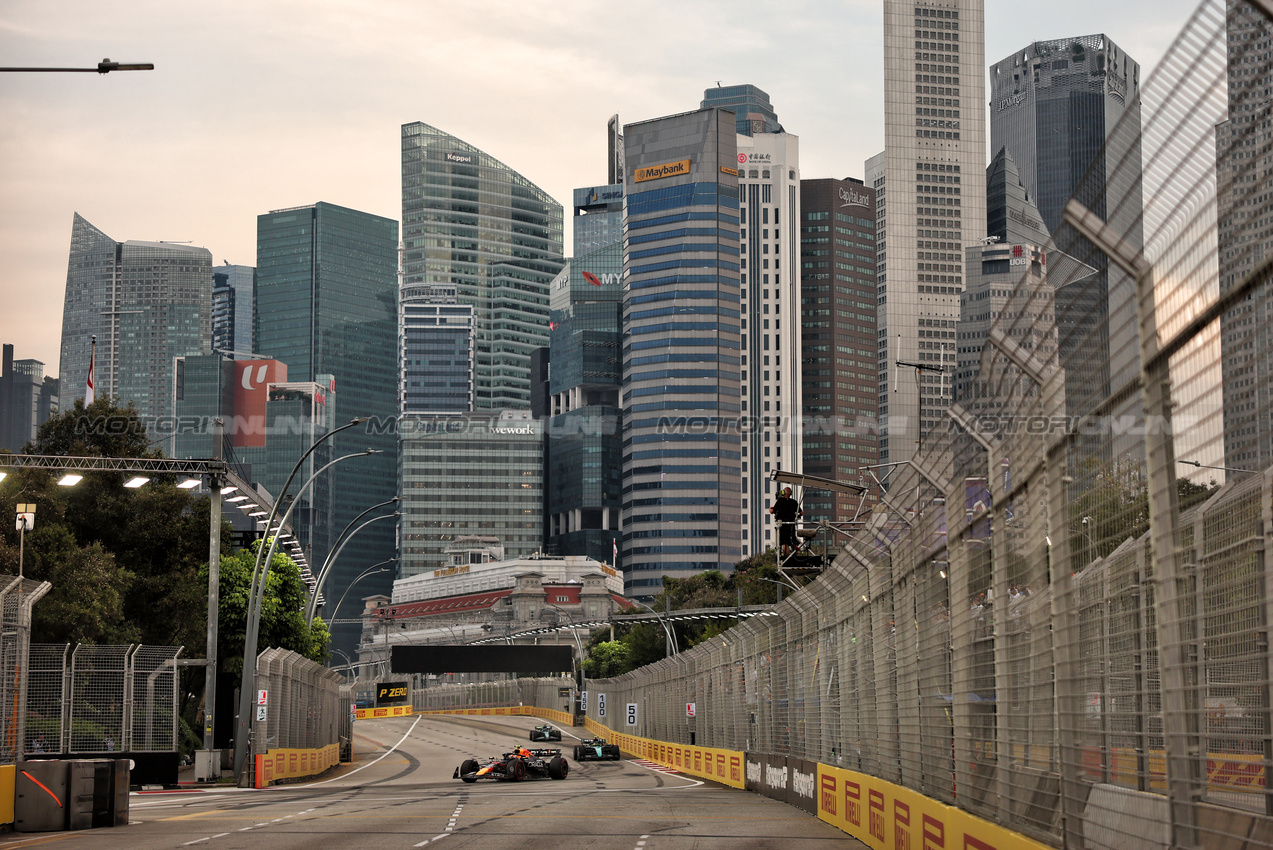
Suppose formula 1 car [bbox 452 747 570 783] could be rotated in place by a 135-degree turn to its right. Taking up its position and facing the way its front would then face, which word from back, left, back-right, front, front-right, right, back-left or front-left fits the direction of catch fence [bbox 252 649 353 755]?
left

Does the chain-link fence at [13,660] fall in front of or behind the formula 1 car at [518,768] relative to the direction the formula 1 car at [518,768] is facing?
in front

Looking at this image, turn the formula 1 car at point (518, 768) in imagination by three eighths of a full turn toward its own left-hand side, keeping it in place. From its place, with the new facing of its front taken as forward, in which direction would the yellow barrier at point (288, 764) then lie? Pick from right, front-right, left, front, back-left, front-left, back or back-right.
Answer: back

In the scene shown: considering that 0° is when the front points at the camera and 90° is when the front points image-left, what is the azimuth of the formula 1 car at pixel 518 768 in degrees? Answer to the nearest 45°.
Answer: approximately 45°

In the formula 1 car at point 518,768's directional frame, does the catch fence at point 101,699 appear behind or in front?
in front

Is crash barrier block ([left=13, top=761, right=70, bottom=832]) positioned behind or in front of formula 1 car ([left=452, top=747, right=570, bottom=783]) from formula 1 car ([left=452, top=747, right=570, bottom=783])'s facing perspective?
in front
